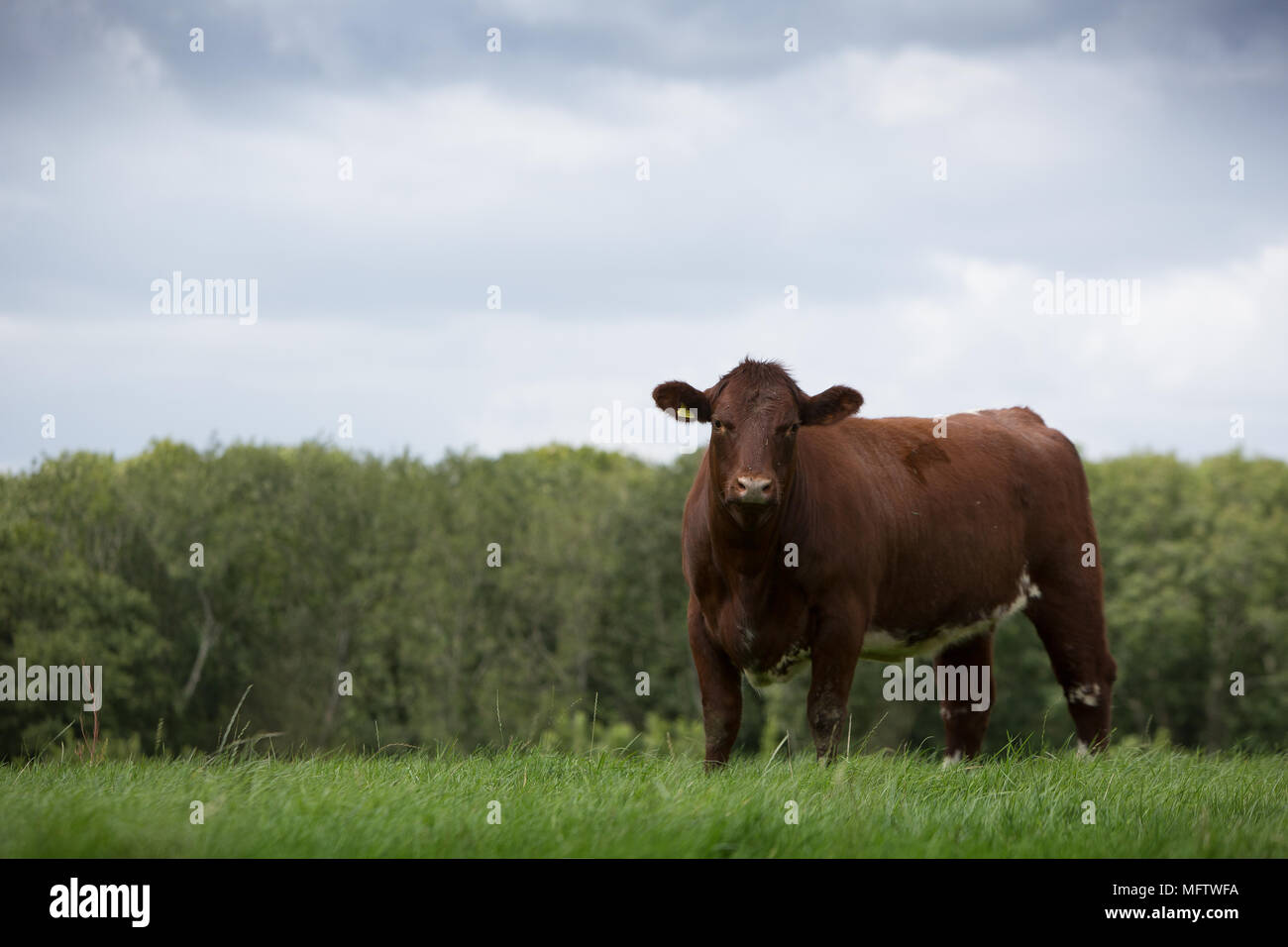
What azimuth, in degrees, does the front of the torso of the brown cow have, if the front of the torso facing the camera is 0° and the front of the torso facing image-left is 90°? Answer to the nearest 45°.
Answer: approximately 45°
